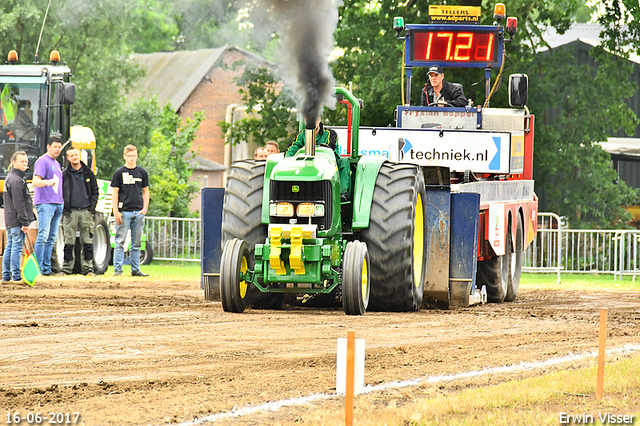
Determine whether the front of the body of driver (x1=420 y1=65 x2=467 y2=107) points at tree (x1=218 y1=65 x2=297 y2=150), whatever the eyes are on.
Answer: no

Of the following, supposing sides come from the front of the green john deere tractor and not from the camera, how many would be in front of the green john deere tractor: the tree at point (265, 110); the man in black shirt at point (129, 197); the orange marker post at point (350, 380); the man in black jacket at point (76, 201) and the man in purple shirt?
1

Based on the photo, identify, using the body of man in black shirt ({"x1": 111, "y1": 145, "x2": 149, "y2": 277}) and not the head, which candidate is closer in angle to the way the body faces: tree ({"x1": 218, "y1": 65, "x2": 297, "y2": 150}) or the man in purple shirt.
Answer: the man in purple shirt

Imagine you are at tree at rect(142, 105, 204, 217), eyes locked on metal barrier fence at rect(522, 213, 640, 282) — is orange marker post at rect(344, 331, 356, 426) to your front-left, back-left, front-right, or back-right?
front-right

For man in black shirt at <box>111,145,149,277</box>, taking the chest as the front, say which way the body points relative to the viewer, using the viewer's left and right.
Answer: facing the viewer

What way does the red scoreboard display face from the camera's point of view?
toward the camera

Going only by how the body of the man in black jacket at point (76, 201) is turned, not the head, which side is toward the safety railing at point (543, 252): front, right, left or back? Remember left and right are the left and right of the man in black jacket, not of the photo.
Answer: left

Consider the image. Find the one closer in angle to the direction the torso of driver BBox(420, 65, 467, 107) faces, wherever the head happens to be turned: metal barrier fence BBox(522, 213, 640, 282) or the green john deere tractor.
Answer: the green john deere tractor

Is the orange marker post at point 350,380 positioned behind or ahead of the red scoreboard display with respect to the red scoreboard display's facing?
ahead

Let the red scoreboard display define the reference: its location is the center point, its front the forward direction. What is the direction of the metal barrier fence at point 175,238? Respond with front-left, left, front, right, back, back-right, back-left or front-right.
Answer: back-right

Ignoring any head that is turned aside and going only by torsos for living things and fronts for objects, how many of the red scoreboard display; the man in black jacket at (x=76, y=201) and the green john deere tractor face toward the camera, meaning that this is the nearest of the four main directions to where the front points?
3

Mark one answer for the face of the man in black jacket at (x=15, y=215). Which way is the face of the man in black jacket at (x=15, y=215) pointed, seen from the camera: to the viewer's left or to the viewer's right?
to the viewer's right

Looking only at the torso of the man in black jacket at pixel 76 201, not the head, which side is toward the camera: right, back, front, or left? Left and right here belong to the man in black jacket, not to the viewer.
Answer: front

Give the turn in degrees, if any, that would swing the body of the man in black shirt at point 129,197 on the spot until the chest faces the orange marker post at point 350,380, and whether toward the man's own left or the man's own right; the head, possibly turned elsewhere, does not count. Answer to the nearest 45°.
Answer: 0° — they already face it

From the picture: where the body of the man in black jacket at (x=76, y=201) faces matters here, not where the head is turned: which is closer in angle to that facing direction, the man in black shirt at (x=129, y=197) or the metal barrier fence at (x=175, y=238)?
the man in black shirt

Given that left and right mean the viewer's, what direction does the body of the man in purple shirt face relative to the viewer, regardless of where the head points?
facing the viewer and to the right of the viewer

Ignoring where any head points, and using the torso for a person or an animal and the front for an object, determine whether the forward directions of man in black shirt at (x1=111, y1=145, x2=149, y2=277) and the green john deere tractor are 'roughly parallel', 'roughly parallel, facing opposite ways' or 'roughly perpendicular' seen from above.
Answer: roughly parallel
